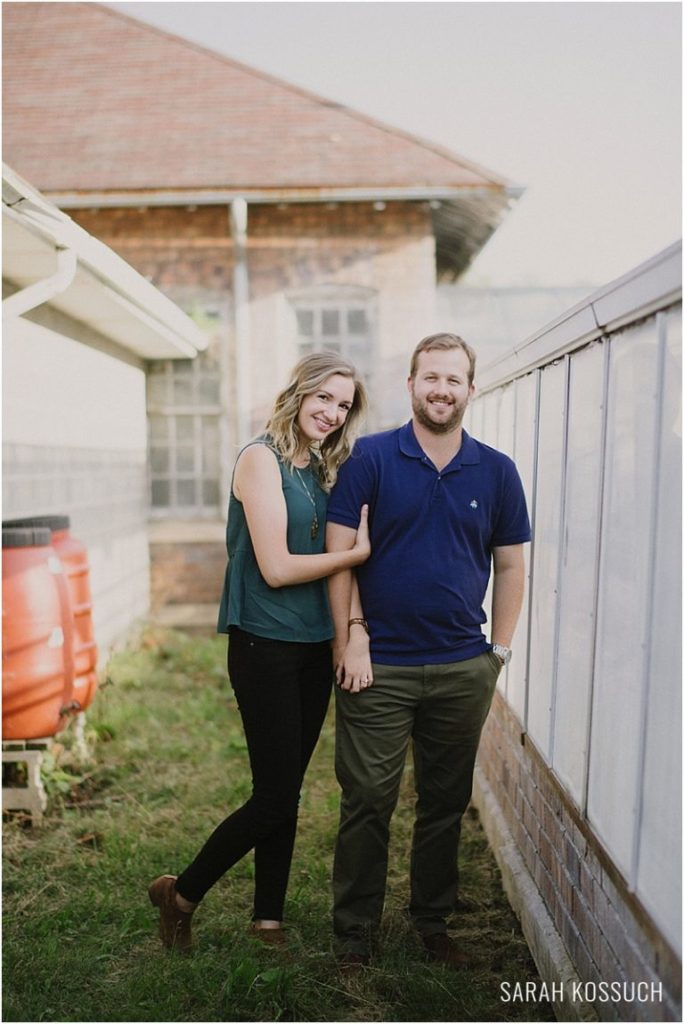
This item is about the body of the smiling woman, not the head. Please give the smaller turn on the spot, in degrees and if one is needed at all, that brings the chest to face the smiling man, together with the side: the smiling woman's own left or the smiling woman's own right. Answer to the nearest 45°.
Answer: approximately 45° to the smiling woman's own left

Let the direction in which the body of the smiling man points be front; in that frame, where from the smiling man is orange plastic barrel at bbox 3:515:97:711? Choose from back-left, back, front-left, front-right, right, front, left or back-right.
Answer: back-right

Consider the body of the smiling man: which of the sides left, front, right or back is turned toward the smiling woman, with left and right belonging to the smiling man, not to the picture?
right

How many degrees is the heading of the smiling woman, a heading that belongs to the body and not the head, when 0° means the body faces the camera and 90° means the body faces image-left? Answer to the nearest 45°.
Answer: approximately 315°

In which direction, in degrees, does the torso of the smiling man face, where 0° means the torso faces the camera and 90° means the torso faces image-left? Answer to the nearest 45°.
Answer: approximately 0°

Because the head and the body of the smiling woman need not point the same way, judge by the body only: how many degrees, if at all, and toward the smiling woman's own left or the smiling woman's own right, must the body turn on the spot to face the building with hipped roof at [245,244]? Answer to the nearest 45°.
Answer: approximately 135° to the smiling woman's own left
